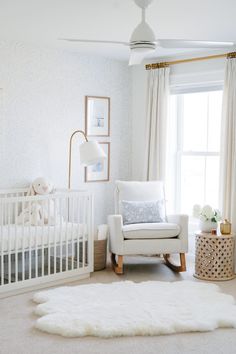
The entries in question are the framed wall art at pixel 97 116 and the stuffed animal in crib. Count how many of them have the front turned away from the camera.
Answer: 0

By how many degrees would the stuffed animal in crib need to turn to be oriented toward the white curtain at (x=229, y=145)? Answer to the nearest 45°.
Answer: approximately 45° to its left

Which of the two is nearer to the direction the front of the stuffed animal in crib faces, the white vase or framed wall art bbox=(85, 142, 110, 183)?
the white vase

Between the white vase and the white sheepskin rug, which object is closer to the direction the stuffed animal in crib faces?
the white sheepskin rug

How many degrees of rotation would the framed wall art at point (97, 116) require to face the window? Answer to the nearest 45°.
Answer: approximately 45° to its left

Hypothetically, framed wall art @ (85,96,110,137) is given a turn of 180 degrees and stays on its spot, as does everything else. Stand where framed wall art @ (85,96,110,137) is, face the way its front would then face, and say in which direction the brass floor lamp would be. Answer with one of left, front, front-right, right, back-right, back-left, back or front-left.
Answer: back-left

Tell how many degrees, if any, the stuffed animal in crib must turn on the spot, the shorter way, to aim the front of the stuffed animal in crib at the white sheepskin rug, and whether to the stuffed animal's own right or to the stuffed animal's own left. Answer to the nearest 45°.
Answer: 0° — it already faces it

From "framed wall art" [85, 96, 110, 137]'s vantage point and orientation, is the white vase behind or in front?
in front

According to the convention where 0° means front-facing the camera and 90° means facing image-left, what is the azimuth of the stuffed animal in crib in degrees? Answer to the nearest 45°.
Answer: approximately 315°

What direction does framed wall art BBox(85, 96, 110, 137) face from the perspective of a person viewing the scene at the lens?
facing the viewer and to the right of the viewer

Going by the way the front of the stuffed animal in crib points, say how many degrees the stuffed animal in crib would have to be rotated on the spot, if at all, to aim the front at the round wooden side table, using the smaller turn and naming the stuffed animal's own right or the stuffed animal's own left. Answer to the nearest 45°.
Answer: approximately 45° to the stuffed animal's own left
